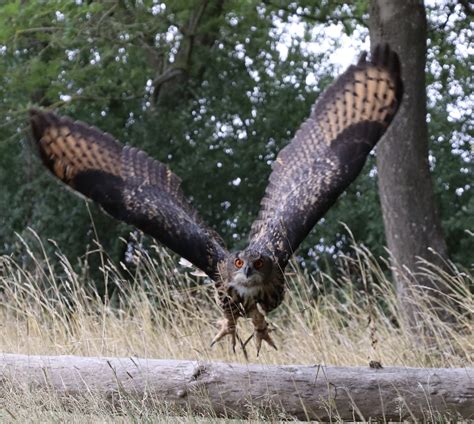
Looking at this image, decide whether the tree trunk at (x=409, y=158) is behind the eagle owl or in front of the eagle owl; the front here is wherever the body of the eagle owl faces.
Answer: behind

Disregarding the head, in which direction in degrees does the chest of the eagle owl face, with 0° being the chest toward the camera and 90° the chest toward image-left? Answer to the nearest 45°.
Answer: approximately 0°
